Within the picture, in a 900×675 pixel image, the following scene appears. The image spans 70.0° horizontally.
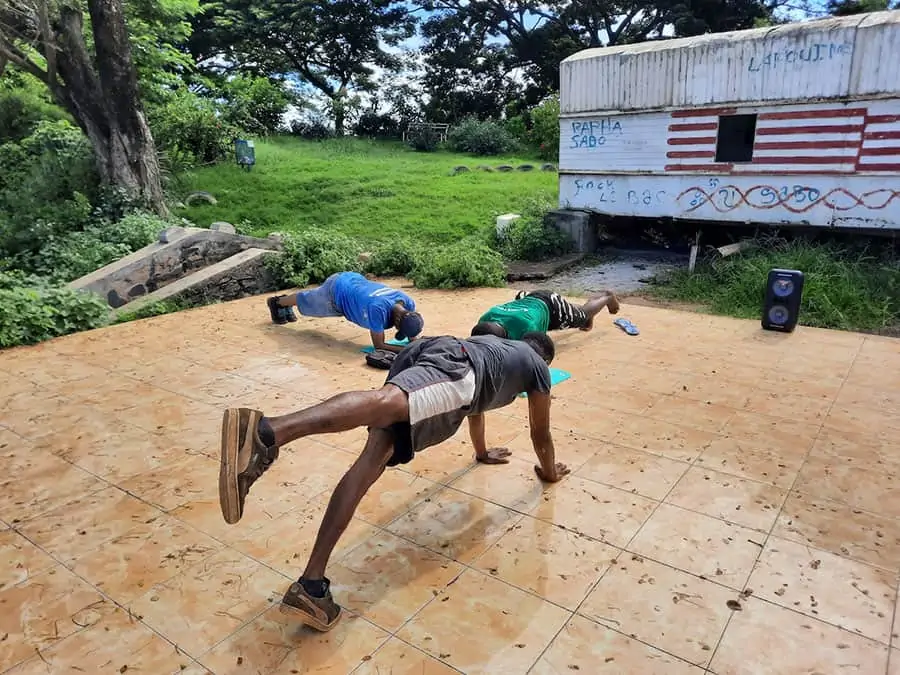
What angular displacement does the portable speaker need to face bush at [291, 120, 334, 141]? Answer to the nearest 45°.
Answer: approximately 135° to its right

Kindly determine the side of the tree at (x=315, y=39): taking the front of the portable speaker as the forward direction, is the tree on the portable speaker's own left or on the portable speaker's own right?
on the portable speaker's own right

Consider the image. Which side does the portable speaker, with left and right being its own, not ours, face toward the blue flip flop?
right

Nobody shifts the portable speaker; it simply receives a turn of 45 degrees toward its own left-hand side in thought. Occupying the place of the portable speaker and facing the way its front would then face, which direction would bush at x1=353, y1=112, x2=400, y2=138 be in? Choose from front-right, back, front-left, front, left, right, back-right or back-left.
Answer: back

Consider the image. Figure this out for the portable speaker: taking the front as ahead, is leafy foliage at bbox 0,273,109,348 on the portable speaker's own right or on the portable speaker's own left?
on the portable speaker's own right

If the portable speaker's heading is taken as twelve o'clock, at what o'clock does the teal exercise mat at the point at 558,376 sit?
The teal exercise mat is roughly at 1 o'clock from the portable speaker.

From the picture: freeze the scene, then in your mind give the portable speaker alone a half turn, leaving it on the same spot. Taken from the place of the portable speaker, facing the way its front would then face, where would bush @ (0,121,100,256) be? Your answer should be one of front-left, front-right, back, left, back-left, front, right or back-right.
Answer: left

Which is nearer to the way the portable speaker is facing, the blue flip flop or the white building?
the blue flip flop

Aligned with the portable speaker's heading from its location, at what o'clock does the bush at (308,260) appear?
The bush is roughly at 3 o'clock from the portable speaker.

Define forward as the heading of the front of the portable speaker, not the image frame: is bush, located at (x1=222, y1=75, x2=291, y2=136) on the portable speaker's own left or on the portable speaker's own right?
on the portable speaker's own right

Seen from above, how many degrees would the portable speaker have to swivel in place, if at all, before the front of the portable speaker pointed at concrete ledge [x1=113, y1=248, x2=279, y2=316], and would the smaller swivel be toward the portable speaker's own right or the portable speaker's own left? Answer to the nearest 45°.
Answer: approximately 90° to the portable speaker's own right

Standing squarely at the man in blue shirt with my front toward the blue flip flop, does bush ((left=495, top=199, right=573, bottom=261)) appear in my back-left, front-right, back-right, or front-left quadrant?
front-left

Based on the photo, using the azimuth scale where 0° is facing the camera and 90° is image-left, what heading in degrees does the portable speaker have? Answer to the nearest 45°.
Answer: approximately 0°

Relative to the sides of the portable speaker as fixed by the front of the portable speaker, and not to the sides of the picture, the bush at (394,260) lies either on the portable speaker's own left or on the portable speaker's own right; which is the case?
on the portable speaker's own right

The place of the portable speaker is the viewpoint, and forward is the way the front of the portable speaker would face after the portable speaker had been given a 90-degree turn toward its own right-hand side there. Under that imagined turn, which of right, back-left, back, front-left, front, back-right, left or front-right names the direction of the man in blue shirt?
front-left

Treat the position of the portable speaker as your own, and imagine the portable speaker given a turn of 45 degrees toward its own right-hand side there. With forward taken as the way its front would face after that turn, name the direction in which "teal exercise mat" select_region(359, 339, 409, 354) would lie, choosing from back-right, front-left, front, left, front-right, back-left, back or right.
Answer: front

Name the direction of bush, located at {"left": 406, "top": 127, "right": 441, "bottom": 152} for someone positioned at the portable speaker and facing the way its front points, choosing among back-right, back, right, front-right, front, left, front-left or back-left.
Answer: back-right

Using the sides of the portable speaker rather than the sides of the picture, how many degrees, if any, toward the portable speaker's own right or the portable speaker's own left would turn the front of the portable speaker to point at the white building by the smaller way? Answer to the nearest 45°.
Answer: approximately 180°

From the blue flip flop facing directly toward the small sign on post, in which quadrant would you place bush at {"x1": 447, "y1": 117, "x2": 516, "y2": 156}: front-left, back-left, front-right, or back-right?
front-right
